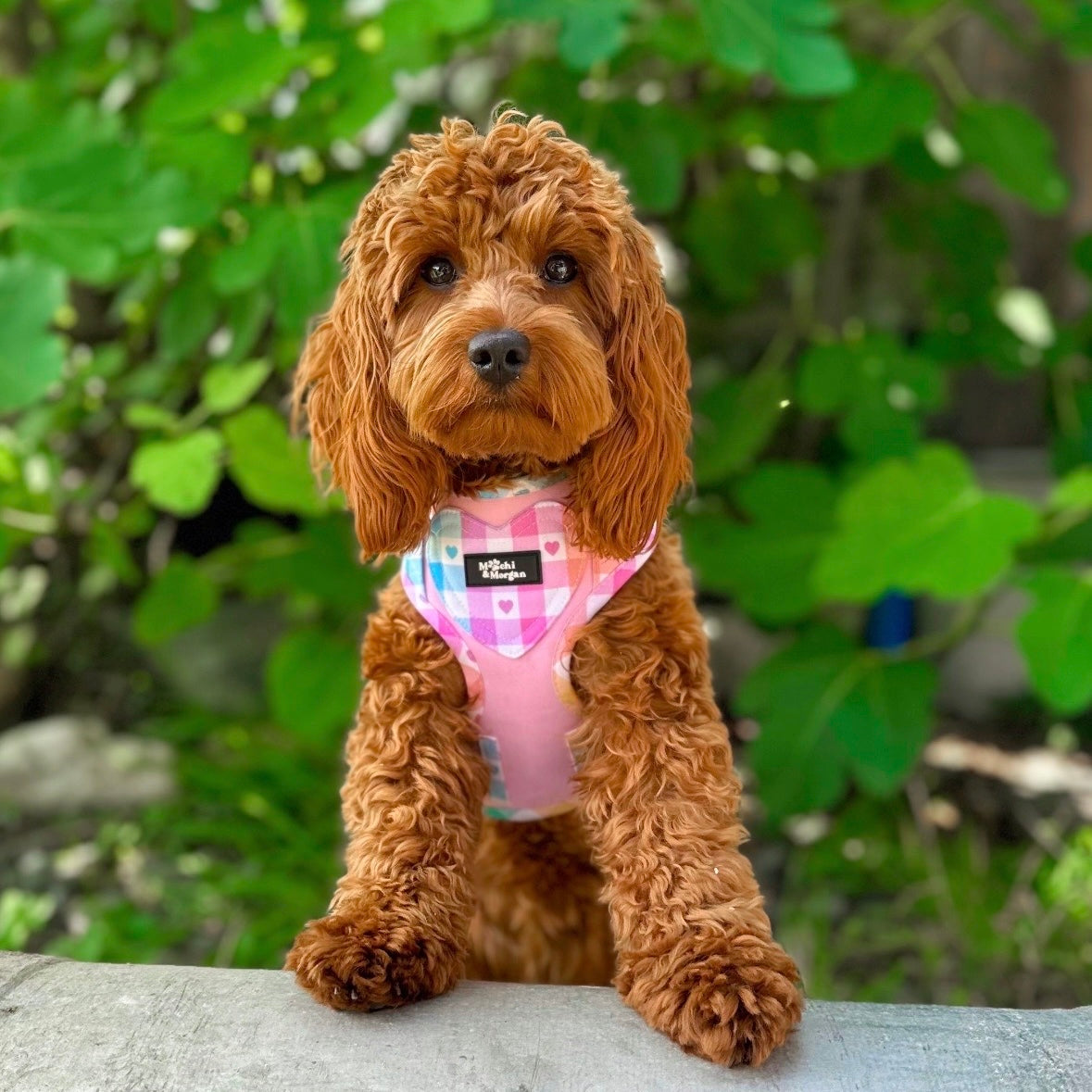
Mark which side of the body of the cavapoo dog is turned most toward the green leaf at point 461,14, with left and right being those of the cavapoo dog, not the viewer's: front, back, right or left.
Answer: back

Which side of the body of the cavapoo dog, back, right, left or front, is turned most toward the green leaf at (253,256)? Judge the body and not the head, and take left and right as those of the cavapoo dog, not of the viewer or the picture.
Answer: back

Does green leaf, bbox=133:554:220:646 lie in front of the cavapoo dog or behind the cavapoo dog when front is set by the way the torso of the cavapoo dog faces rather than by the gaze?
behind

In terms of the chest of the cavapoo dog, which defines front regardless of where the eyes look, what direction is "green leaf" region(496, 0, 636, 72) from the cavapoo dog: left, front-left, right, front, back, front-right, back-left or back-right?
back

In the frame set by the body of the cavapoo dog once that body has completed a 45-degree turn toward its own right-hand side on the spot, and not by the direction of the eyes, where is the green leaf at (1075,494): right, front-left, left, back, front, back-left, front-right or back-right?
back

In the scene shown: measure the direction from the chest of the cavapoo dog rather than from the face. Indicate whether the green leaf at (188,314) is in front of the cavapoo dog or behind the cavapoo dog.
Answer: behind

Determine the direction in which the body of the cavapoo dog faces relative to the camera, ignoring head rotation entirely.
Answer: toward the camera
